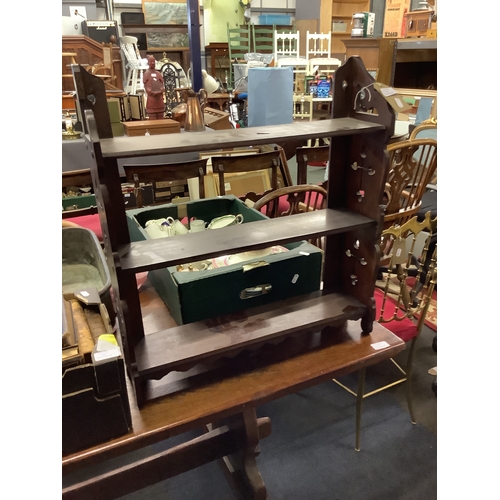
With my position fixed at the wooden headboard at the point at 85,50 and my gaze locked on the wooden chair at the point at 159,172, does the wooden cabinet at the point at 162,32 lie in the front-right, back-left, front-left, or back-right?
back-left

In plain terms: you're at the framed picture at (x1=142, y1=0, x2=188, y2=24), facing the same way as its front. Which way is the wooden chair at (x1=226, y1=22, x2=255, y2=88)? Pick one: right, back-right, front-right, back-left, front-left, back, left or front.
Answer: left

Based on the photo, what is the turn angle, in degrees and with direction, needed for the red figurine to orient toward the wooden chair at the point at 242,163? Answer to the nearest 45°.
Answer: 0° — it already faces it

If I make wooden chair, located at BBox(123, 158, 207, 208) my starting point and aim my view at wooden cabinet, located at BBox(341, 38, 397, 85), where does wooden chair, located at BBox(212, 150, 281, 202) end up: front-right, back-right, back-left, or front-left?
front-right

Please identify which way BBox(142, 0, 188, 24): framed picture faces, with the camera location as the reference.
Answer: facing the viewer

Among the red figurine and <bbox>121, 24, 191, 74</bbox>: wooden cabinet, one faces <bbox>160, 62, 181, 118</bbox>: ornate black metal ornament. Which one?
the wooden cabinet

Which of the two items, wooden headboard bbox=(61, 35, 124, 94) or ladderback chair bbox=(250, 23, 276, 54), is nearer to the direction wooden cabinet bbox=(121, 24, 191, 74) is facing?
the wooden headboard

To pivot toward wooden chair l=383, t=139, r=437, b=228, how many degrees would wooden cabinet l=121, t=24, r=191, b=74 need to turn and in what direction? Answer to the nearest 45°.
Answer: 0° — it already faces it

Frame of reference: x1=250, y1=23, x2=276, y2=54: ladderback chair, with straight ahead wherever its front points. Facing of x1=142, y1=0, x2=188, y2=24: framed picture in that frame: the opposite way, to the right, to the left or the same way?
the same way

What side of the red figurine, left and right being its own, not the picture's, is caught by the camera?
front
